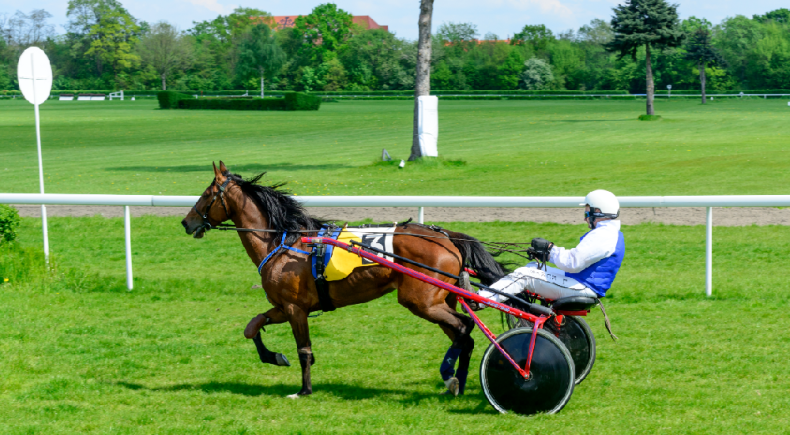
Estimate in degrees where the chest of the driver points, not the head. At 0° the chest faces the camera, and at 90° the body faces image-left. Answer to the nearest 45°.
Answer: approximately 90°

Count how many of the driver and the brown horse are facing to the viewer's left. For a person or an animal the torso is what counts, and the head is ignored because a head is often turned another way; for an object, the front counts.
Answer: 2

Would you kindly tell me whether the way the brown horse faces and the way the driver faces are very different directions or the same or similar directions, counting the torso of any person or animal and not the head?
same or similar directions

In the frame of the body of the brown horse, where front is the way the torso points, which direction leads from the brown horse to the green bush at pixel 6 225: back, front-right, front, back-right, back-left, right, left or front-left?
front-right

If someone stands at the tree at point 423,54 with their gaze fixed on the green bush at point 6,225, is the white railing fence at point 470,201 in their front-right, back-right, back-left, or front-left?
front-left

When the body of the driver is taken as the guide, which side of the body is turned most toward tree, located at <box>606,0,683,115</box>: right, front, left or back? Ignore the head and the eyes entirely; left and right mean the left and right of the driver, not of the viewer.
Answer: right

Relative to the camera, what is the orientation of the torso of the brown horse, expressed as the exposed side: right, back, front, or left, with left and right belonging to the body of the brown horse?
left

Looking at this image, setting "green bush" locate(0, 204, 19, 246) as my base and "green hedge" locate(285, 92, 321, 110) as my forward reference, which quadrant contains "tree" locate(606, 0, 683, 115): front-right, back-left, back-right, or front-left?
front-right

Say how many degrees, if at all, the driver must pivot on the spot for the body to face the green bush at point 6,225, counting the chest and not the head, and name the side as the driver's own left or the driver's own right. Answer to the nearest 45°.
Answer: approximately 45° to the driver's own right

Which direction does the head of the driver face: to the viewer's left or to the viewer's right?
to the viewer's left

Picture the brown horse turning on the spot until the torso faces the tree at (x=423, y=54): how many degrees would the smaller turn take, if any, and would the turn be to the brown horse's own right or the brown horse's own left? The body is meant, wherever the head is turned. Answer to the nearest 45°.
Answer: approximately 90° to the brown horse's own right
